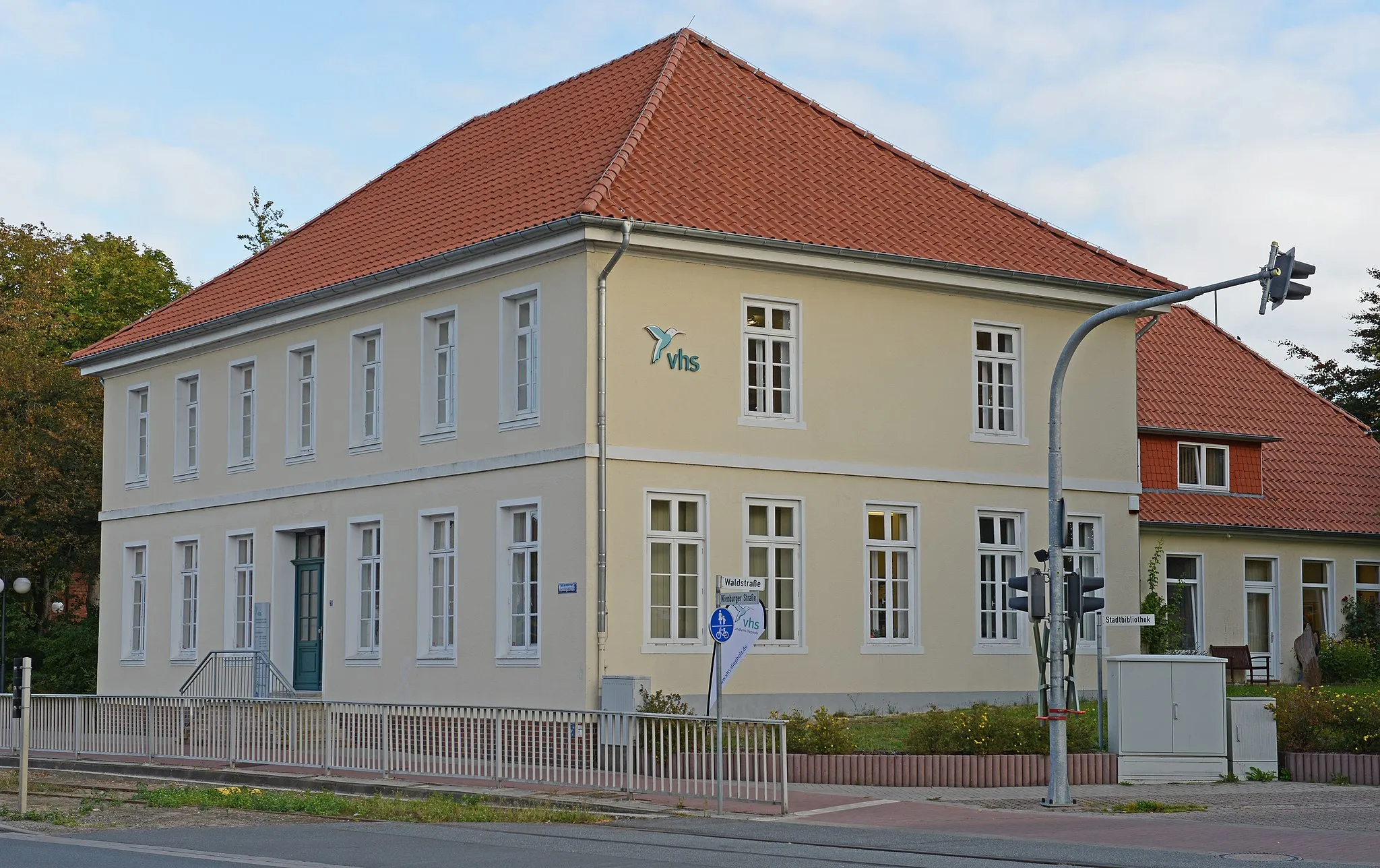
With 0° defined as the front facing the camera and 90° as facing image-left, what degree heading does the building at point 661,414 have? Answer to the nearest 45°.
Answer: approximately 45°

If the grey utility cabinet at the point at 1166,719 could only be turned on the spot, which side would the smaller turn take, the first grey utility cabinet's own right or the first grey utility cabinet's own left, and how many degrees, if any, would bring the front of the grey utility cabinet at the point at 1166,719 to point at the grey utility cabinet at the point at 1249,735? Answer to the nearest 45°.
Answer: approximately 135° to the first grey utility cabinet's own left

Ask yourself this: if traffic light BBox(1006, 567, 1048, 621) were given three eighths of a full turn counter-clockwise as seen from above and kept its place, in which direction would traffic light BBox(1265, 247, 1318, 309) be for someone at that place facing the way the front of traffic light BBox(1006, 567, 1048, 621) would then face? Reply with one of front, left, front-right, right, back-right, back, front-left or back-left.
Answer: front

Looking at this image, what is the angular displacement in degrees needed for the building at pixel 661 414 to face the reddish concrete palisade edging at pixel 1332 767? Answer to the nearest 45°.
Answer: approximately 90° to its left

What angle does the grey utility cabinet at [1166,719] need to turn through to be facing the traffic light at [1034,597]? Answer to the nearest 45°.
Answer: approximately 45° to its right

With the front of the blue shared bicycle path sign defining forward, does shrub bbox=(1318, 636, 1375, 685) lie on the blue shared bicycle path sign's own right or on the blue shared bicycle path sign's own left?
on the blue shared bicycle path sign's own left

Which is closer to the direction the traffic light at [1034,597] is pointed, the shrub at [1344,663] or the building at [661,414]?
the building

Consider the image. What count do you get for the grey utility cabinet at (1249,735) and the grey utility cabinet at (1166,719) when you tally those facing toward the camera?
2

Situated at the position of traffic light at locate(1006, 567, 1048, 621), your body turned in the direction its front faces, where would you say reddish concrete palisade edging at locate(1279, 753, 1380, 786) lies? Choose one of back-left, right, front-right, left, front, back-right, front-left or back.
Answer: back-right

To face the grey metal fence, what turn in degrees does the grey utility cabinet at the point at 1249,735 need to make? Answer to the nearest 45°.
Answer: approximately 45° to its right

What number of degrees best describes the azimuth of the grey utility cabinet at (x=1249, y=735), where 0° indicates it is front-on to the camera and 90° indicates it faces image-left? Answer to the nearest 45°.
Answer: approximately 0°

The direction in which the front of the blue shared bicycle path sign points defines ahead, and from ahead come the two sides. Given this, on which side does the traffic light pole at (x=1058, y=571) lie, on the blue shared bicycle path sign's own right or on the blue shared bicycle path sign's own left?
on the blue shared bicycle path sign's own left
